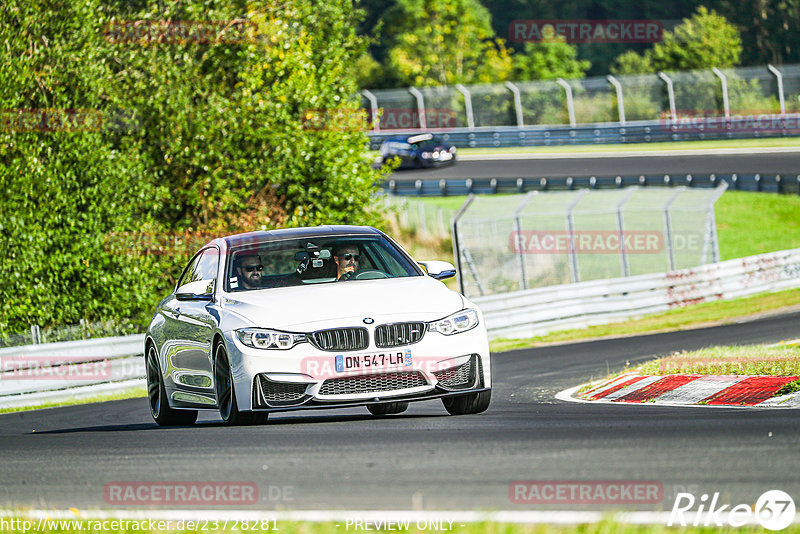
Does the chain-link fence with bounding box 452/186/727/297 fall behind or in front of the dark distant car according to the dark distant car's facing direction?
in front

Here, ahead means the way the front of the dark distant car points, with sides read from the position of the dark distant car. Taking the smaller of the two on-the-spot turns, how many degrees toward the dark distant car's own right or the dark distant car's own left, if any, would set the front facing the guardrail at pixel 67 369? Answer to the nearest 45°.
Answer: approximately 45° to the dark distant car's own right

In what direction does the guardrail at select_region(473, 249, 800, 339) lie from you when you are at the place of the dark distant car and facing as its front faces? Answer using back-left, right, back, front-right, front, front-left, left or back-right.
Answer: front-right

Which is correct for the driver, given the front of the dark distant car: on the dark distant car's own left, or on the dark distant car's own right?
on the dark distant car's own right

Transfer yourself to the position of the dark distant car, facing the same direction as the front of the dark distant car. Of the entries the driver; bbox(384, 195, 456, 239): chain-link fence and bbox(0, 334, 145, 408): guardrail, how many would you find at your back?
0

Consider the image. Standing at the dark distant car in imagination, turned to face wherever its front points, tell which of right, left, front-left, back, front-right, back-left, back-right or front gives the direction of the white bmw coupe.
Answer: front-right

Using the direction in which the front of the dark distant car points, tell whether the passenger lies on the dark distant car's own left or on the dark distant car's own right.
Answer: on the dark distant car's own right

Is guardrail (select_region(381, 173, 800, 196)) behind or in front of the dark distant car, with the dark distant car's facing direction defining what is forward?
in front

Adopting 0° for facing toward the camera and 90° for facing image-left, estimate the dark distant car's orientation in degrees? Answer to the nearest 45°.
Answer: approximately 315°

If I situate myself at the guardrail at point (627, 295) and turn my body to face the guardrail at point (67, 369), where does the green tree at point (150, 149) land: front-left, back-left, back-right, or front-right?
front-right
